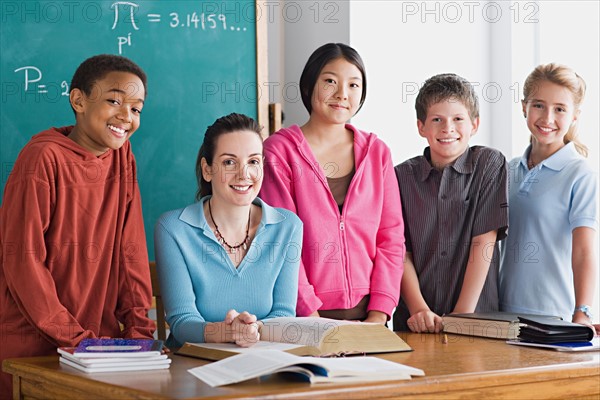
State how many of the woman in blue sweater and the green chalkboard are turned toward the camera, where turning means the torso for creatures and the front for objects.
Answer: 2

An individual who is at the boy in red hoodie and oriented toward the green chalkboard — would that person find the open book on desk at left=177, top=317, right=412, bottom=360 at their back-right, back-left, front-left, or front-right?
back-right

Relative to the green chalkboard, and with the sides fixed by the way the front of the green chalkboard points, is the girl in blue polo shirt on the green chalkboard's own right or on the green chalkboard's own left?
on the green chalkboard's own left

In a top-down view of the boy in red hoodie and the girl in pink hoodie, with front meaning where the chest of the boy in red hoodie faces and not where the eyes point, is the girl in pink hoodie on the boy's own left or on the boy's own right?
on the boy's own left

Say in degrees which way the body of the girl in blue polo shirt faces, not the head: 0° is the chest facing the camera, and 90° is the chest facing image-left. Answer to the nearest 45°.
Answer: approximately 45°

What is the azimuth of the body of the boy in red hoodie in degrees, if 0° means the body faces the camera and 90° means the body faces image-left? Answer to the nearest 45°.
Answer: approximately 315°

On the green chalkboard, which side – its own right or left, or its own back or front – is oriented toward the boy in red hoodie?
front

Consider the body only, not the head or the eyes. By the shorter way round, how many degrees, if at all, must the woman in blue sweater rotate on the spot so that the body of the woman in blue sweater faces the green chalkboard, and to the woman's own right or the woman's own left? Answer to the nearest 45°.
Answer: approximately 180°
